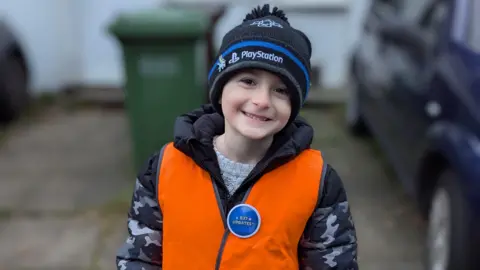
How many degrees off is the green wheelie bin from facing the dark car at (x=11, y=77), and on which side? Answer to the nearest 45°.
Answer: approximately 135° to its right

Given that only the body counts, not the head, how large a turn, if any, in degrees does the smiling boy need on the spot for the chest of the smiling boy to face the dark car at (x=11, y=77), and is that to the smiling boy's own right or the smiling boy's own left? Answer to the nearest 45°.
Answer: approximately 135° to the smiling boy's own right

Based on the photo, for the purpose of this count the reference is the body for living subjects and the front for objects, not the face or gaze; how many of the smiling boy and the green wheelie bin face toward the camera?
2

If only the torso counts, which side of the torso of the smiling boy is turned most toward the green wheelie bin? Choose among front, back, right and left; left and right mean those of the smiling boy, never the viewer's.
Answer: back

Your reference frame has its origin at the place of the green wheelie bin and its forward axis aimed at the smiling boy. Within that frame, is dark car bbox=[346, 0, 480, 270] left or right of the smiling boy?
left

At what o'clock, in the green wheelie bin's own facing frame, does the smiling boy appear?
The smiling boy is roughly at 12 o'clock from the green wheelie bin.
